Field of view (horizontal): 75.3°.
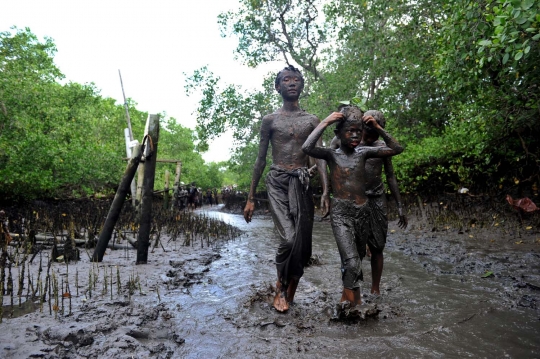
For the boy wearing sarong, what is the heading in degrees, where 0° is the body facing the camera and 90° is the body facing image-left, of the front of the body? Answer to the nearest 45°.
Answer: approximately 0°

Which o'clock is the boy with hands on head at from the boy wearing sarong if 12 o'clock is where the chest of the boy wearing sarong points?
The boy with hands on head is roughly at 10 o'clock from the boy wearing sarong.

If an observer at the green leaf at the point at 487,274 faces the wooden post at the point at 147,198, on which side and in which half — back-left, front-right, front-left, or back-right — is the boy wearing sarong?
front-left

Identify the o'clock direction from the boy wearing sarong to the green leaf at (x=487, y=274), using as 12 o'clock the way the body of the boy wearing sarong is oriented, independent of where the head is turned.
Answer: The green leaf is roughly at 8 o'clock from the boy wearing sarong.

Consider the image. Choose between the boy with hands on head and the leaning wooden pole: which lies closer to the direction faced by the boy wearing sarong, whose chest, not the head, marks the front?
the boy with hands on head

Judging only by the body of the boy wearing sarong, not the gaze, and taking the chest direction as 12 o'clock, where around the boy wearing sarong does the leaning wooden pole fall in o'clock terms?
The leaning wooden pole is roughly at 4 o'clock from the boy wearing sarong.

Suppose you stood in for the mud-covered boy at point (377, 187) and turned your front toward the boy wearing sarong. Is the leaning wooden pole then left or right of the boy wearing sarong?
right

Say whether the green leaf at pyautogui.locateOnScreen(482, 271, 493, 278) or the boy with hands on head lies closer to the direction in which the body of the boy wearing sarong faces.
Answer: the boy with hands on head

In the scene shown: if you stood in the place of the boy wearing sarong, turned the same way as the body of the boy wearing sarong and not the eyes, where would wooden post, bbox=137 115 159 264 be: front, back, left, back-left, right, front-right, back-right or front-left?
back-right
